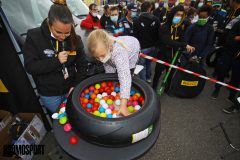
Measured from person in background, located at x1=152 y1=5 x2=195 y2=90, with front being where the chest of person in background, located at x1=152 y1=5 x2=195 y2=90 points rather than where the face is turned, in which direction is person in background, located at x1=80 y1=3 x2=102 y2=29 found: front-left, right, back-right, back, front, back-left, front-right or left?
back-right

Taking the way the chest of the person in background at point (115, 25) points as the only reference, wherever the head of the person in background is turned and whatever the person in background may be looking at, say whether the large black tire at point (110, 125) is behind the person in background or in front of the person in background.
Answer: in front

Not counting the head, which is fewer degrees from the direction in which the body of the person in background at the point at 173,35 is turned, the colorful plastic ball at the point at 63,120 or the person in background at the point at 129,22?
the colorful plastic ball

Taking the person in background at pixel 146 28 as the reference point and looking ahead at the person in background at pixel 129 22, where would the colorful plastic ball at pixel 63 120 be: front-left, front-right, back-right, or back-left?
back-left
